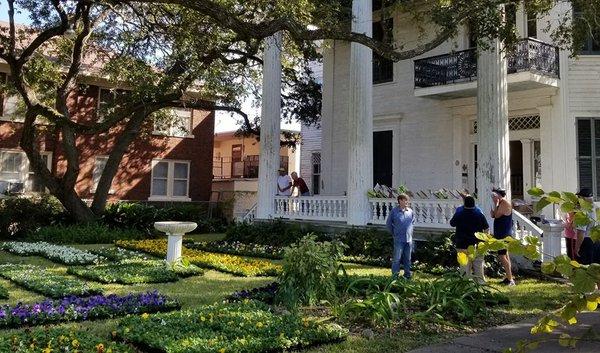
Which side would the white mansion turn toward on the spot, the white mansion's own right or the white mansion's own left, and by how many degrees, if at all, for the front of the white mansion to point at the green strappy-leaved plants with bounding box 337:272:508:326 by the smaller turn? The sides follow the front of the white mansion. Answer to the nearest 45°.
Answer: approximately 45° to the white mansion's own left

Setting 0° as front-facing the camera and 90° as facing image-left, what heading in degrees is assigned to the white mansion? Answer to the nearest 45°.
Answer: approximately 45°

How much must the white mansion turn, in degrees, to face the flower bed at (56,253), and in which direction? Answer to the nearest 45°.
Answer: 0° — it already faces it

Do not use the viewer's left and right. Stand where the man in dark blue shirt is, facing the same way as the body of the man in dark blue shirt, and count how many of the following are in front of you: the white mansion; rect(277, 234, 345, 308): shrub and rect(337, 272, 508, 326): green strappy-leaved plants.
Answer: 1

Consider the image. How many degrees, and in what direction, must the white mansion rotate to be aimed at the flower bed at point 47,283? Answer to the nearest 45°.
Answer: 0° — it already faces it
